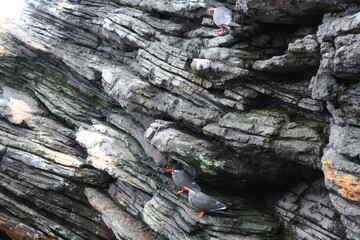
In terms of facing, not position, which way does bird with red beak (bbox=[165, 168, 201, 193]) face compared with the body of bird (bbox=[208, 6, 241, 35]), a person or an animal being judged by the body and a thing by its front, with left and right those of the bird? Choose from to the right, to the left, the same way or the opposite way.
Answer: the same way

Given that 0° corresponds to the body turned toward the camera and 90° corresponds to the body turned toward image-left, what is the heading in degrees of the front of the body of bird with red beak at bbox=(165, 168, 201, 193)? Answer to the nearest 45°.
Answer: approximately 90°

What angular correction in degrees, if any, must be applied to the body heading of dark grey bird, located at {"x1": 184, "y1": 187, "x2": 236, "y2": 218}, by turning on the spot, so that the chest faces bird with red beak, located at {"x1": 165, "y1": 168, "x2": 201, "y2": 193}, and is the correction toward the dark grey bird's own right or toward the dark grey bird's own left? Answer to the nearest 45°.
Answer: approximately 45° to the dark grey bird's own right

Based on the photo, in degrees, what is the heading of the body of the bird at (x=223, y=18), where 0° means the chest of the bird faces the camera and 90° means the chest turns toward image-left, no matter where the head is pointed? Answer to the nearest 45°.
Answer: approximately 90°

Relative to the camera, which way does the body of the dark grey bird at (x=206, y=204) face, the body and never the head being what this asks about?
to the viewer's left

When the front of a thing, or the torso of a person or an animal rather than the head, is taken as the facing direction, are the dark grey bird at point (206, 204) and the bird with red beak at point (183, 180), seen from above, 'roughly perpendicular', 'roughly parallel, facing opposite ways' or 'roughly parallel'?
roughly parallel

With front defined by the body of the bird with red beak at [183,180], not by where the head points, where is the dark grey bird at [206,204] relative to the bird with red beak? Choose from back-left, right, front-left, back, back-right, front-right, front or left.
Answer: back-left
